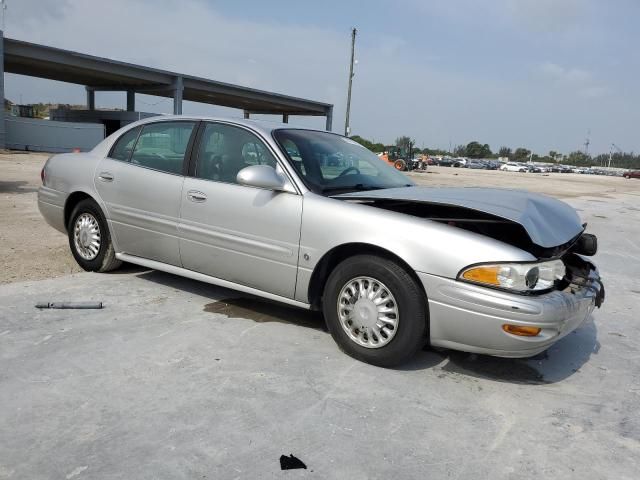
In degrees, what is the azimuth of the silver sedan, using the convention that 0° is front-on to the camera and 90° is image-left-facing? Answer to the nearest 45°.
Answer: approximately 315°

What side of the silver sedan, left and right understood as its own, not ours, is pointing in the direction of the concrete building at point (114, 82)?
back
